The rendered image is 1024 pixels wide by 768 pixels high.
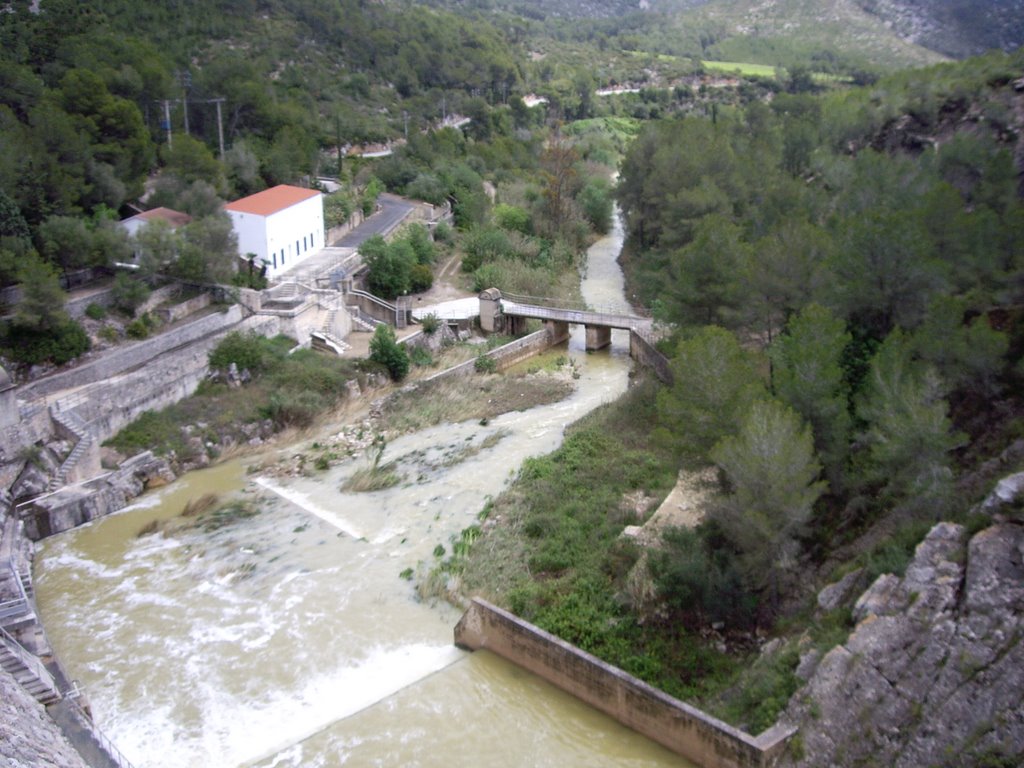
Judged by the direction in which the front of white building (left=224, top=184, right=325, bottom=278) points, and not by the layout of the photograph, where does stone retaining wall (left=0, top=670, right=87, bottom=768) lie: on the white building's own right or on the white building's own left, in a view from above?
on the white building's own right

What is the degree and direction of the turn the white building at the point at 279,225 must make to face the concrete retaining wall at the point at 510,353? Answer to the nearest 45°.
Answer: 0° — it already faces it

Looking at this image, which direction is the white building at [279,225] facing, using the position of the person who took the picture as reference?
facing the viewer and to the right of the viewer

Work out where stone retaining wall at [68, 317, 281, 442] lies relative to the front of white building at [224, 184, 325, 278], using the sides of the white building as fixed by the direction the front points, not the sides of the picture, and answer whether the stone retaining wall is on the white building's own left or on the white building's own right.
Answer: on the white building's own right

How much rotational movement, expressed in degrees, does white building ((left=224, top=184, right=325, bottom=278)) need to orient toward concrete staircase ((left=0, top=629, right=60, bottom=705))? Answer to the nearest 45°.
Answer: approximately 45° to its right

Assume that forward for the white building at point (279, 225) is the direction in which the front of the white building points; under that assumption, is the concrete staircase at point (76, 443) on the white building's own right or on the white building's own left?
on the white building's own right

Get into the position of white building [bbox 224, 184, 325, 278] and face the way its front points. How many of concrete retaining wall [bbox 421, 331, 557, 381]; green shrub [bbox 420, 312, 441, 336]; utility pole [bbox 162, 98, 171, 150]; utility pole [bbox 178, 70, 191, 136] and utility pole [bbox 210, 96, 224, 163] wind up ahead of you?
2

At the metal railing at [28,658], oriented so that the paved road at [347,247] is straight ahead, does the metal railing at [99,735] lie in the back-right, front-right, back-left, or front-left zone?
back-right

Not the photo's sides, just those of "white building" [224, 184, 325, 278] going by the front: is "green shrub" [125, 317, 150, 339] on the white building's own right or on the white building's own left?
on the white building's own right

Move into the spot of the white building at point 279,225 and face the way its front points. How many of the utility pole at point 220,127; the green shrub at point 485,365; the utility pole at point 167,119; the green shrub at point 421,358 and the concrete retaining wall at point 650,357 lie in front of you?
3

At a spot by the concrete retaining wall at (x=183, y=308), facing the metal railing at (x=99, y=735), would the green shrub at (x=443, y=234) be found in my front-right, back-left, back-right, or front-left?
back-left

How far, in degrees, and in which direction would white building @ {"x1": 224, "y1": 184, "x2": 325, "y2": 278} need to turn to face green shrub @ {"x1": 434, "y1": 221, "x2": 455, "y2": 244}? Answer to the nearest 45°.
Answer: approximately 90° to its left

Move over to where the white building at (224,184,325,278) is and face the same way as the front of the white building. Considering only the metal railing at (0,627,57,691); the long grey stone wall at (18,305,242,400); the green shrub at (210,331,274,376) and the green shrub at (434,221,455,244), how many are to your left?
1
